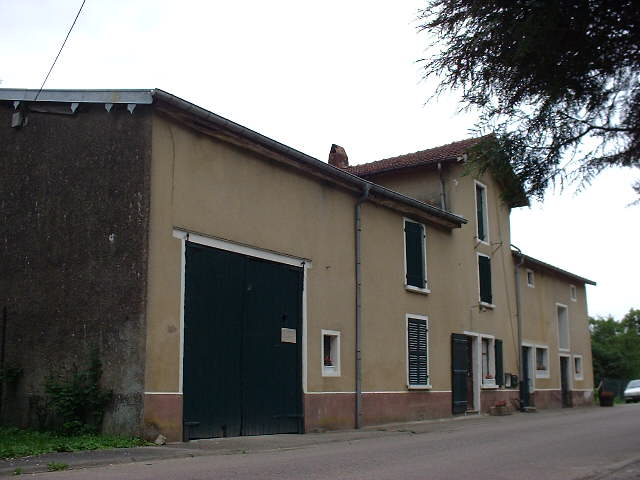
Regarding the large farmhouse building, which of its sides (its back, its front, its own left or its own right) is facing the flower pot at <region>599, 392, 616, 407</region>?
left

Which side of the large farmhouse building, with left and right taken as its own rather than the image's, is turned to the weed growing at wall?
right

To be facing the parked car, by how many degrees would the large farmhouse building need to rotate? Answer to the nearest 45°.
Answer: approximately 90° to its left
